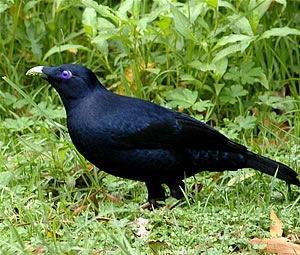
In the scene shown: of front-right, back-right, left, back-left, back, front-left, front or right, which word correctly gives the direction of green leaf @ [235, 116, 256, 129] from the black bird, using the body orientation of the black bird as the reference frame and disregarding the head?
back-right

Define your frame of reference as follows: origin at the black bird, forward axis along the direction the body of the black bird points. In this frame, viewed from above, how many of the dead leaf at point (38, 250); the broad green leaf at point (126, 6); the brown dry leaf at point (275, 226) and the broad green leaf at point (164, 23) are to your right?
2

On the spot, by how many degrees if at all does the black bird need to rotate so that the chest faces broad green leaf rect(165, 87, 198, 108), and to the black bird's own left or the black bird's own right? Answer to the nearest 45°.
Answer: approximately 90° to the black bird's own right

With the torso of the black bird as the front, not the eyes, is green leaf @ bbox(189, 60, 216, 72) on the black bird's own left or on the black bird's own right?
on the black bird's own right

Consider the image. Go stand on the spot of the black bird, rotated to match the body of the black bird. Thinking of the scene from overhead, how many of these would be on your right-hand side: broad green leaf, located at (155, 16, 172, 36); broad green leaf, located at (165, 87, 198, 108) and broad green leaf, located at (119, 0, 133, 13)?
3

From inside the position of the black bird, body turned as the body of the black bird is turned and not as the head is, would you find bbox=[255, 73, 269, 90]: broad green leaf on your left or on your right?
on your right

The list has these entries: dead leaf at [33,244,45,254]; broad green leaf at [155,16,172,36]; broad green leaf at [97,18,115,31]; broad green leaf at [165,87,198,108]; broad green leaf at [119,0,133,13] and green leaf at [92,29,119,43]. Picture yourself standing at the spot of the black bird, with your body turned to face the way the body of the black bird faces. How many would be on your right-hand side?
5

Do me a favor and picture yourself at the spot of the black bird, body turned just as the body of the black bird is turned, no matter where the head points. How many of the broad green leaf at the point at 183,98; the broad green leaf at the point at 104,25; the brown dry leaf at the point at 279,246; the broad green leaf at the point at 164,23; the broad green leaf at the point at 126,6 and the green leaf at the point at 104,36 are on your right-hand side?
5

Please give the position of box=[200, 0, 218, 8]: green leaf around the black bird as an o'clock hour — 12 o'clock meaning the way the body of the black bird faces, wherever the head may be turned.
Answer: The green leaf is roughly at 4 o'clock from the black bird.

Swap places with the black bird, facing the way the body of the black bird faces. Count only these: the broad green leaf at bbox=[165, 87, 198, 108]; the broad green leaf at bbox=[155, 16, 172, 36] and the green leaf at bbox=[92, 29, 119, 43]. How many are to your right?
3

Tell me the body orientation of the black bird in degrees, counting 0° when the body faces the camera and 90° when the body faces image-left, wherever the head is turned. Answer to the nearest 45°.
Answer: approximately 90°

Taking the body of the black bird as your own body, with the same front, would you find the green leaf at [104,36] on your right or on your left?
on your right

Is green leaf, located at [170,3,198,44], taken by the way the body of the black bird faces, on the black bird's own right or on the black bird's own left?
on the black bird's own right

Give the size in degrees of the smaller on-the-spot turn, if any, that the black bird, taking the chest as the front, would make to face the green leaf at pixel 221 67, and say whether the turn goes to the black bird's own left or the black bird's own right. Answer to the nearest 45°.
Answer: approximately 135° to the black bird's own right

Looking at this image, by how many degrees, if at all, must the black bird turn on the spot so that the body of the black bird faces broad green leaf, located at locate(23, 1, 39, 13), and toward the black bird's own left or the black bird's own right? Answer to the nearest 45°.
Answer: approximately 45° to the black bird's own right

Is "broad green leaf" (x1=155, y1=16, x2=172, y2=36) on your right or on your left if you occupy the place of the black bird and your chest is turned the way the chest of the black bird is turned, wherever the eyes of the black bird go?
on your right
